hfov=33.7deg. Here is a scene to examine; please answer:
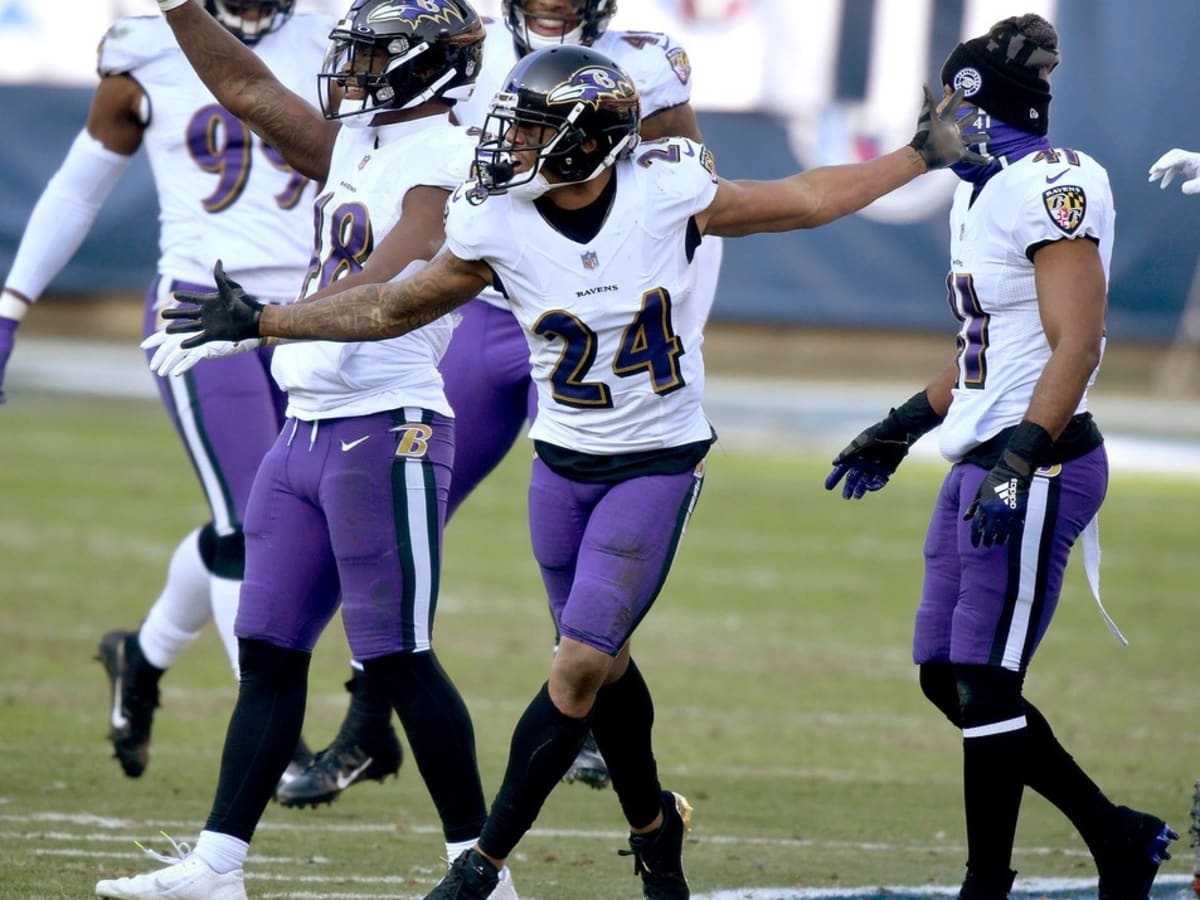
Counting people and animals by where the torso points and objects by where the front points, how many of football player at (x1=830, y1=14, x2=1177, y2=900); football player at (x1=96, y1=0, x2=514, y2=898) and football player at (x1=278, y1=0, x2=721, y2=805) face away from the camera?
0

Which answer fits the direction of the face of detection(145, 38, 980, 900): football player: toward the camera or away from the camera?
toward the camera

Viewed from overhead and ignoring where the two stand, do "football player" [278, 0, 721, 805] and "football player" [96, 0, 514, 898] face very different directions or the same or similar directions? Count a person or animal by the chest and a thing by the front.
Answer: same or similar directions

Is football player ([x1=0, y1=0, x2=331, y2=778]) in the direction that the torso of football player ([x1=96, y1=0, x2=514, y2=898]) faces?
no

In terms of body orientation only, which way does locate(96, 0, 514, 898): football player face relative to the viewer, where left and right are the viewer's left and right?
facing the viewer and to the left of the viewer

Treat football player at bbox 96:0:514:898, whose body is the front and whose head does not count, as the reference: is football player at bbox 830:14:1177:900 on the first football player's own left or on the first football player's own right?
on the first football player's own left

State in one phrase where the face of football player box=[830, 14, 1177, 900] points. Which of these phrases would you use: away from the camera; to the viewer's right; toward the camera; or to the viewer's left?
to the viewer's left

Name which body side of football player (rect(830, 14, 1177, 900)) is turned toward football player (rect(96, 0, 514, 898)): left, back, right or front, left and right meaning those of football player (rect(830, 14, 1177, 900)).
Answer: front

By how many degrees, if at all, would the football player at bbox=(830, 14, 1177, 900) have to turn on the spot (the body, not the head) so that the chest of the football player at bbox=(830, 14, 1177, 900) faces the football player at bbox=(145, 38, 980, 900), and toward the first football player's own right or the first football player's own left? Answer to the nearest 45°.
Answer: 0° — they already face them

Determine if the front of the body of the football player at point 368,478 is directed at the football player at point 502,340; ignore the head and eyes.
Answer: no

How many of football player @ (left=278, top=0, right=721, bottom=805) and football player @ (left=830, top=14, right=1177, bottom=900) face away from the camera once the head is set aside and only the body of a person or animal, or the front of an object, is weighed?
0

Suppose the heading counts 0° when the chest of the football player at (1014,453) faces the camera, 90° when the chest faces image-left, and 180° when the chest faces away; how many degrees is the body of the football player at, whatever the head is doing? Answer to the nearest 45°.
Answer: approximately 90°

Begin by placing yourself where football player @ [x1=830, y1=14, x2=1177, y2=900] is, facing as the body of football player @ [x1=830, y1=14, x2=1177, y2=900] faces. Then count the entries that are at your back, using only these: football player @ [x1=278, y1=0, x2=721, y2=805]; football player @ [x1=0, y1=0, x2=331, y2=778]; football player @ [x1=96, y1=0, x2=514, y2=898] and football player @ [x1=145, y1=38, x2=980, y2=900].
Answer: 0

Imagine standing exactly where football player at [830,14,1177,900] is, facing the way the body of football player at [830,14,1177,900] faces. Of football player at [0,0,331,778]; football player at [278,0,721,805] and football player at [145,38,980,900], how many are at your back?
0

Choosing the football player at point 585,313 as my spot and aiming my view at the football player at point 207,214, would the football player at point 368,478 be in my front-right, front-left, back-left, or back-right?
front-left
